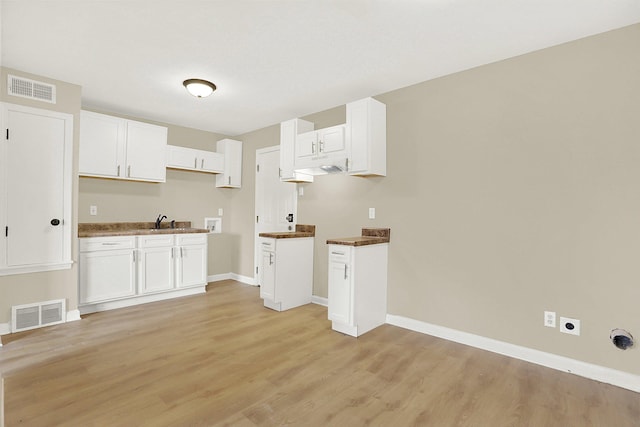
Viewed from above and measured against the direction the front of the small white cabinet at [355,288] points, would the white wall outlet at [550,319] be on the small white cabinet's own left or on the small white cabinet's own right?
on the small white cabinet's own left

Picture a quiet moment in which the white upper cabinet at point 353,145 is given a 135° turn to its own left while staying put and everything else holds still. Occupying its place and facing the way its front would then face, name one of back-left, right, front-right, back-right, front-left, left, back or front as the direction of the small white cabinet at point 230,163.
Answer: back-left

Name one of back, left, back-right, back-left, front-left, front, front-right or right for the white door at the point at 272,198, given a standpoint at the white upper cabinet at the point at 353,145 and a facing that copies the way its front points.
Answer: right

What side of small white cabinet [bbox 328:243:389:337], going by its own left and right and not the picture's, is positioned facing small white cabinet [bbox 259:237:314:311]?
right

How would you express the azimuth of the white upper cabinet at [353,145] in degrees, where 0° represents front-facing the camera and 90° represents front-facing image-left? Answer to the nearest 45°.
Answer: approximately 45°

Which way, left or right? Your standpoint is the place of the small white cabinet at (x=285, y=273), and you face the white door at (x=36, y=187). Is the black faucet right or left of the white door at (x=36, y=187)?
right

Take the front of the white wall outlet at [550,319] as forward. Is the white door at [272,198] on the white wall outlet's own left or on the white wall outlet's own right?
on the white wall outlet's own right

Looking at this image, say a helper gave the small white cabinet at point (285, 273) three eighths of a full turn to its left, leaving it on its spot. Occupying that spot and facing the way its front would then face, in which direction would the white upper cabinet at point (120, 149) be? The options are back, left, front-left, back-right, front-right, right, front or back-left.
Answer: back

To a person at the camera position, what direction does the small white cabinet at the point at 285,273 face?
facing the viewer and to the left of the viewer
